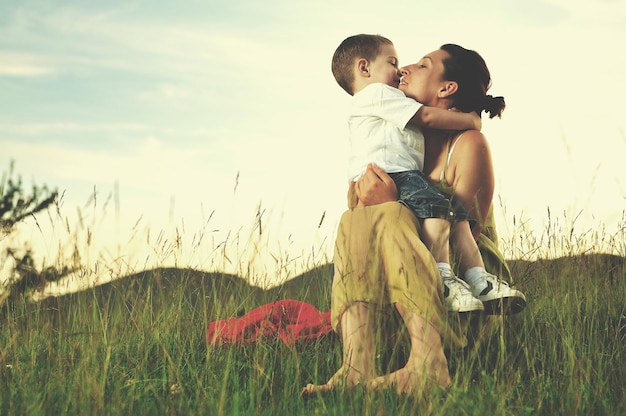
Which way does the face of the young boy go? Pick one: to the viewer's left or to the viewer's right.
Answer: to the viewer's right

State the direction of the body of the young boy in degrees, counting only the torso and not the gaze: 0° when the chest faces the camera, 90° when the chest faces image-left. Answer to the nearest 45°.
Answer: approximately 270°

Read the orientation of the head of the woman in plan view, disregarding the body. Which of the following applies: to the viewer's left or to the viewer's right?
to the viewer's left

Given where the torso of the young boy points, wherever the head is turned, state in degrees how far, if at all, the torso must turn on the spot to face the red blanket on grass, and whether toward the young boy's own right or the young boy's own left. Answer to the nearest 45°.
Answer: approximately 135° to the young boy's own left
